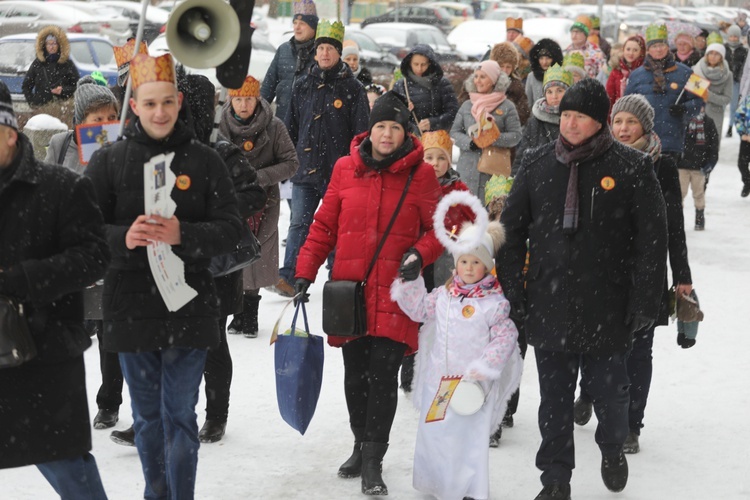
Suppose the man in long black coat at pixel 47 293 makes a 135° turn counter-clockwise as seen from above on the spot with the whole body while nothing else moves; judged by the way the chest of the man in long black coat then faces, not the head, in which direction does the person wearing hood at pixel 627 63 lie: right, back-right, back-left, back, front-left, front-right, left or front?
front-left

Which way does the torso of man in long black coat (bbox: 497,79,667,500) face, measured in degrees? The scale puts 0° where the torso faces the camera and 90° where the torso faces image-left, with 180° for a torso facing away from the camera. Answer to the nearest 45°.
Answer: approximately 0°

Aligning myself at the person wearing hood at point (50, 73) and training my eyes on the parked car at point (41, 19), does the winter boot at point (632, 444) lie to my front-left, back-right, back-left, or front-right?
back-right

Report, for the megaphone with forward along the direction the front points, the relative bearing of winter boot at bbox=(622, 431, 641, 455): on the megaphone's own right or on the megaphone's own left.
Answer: on the megaphone's own left

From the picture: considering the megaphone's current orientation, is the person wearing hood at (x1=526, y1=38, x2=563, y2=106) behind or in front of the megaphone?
behind

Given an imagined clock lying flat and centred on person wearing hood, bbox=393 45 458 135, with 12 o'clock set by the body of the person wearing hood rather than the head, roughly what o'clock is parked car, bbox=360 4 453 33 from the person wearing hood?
The parked car is roughly at 6 o'clock from the person wearing hood.
